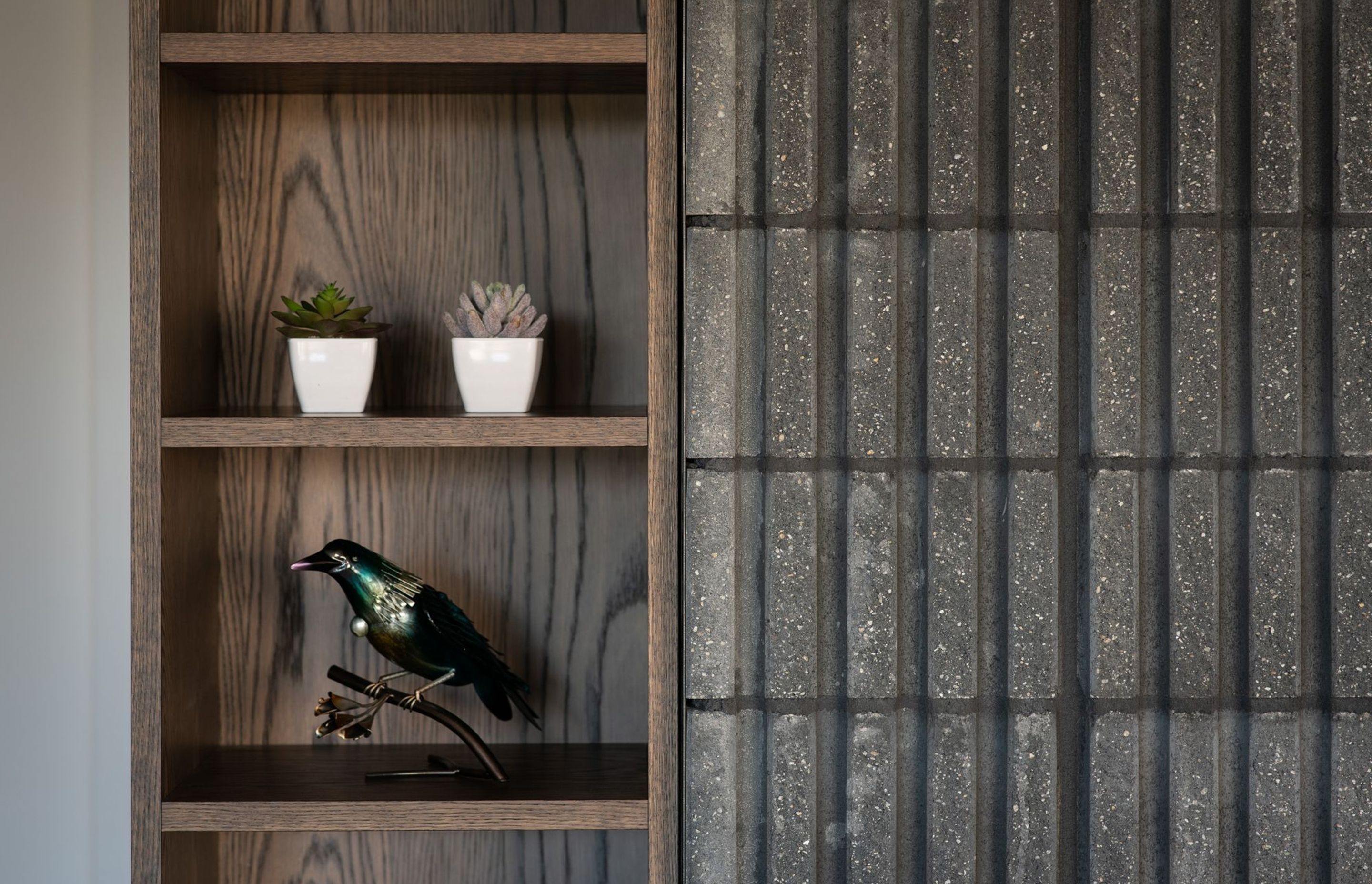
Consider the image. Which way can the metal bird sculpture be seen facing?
to the viewer's left

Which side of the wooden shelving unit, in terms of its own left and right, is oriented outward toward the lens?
front
